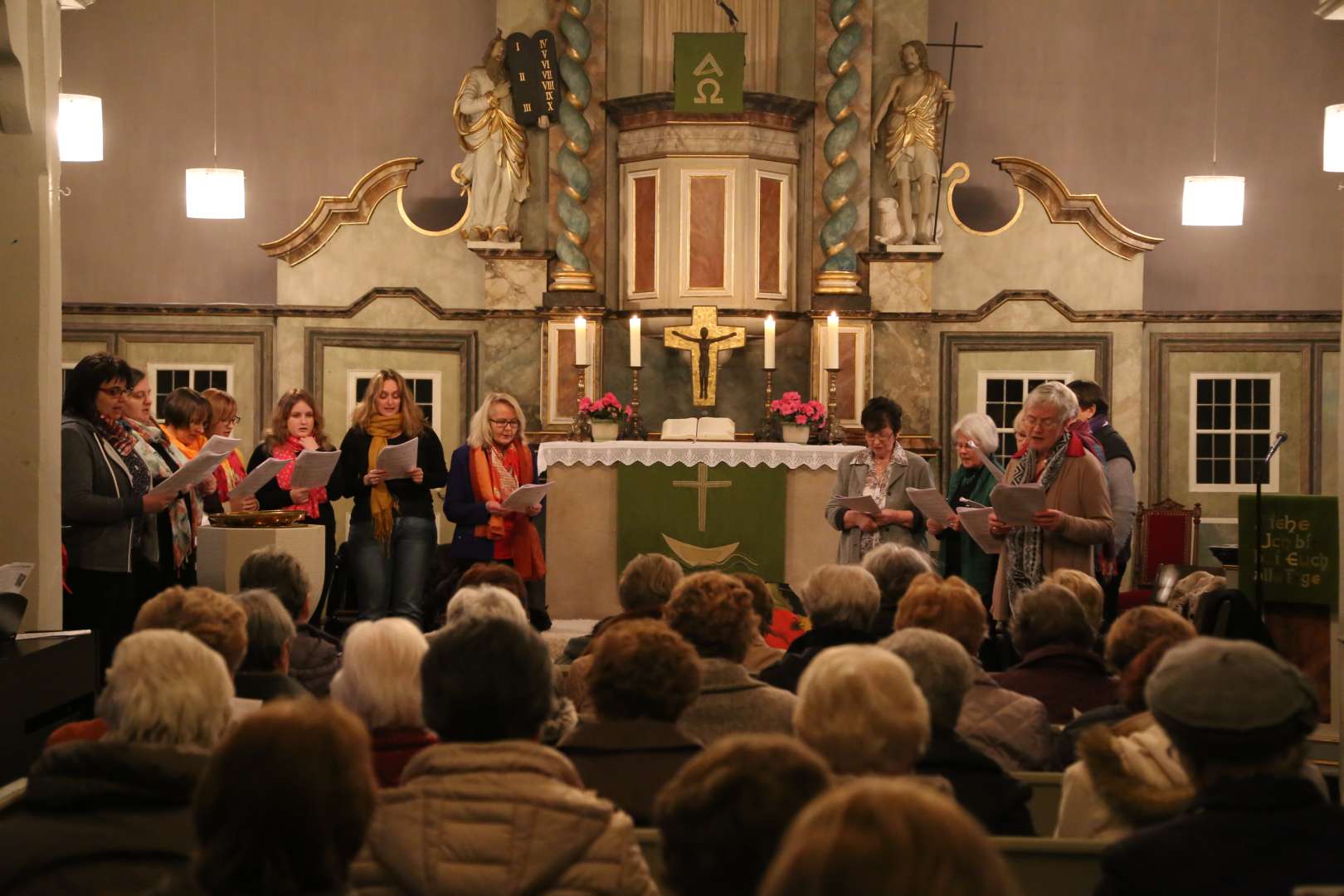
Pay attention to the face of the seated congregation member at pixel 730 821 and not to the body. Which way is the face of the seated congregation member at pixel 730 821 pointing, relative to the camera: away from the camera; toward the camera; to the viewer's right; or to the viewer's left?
away from the camera

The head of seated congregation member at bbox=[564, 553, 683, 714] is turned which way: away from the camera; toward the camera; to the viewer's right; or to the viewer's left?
away from the camera

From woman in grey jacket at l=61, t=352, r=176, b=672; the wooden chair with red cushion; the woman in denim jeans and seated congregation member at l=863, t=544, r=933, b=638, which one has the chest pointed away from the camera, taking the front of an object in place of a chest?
the seated congregation member

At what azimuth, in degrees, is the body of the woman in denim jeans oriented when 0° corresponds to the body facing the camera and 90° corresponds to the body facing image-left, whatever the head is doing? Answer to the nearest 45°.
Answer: approximately 0°

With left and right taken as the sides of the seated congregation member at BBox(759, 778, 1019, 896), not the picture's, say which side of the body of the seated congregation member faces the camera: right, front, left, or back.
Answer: back

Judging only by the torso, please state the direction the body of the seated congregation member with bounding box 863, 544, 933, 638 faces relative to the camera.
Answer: away from the camera

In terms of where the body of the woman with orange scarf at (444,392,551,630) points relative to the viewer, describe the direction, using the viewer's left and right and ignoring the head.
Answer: facing the viewer and to the right of the viewer

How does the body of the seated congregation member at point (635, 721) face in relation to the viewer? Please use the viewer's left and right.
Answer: facing away from the viewer

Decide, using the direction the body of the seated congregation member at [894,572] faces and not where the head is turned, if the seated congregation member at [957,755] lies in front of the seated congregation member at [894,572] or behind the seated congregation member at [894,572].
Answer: behind

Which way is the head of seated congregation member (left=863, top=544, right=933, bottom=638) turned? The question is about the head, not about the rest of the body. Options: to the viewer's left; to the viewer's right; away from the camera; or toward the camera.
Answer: away from the camera

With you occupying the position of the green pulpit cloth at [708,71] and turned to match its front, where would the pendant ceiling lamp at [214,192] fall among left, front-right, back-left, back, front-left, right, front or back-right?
right

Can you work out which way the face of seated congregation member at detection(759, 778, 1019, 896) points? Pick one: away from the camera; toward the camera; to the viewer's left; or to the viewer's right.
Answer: away from the camera

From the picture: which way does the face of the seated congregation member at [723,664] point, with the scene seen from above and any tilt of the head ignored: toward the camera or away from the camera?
away from the camera

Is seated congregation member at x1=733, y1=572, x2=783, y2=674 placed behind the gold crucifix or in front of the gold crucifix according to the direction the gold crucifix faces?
in front

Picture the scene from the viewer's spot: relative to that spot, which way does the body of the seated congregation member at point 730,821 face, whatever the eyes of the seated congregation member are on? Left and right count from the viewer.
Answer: facing away from the viewer

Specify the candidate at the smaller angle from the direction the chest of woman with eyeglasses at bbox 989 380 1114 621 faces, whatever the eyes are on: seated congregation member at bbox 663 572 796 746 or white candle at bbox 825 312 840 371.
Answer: the seated congregation member

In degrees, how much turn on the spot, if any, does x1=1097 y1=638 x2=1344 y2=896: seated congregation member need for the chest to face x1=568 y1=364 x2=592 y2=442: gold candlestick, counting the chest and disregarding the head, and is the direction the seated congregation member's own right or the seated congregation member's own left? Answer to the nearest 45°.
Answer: approximately 45° to the seated congregation member's own left

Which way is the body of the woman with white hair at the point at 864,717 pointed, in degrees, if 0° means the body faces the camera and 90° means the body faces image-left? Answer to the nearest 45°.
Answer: approximately 180°
